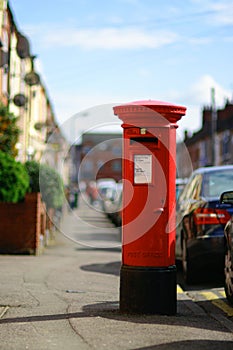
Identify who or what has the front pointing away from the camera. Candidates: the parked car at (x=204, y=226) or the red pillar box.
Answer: the parked car

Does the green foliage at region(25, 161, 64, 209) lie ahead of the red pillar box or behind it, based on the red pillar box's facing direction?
behind

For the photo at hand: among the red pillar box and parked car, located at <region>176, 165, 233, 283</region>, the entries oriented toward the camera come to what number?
1

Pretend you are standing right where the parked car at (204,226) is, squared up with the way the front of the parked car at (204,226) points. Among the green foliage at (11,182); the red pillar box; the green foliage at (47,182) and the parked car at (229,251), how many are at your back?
2

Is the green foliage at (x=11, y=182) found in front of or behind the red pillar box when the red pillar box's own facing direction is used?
behind

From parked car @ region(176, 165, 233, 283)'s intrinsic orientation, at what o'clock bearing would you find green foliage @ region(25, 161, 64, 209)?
The green foliage is roughly at 11 o'clock from the parked car.

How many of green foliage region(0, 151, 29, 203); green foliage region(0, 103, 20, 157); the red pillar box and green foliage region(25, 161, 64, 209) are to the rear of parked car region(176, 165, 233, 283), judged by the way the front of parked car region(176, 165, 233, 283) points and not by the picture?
1

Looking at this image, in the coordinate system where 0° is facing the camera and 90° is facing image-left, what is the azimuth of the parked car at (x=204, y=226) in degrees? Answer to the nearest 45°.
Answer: approximately 180°

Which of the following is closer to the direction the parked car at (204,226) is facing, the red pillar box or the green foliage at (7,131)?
the green foliage

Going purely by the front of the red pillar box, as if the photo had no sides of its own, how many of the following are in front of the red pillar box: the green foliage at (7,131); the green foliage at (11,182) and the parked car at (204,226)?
0

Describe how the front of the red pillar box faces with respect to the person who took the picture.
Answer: facing the viewer

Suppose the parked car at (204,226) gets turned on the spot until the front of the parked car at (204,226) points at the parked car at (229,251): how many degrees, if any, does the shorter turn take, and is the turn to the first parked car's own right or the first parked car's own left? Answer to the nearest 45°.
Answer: approximately 180°

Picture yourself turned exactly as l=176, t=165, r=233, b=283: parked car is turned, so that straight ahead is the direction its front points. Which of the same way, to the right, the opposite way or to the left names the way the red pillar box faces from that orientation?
the opposite way
